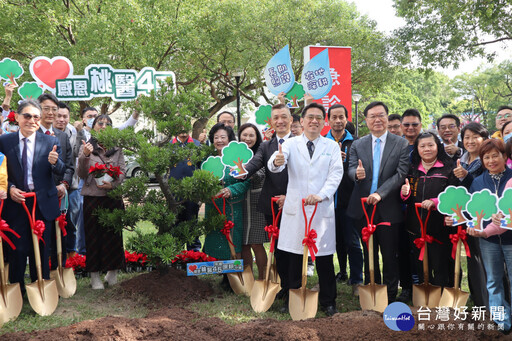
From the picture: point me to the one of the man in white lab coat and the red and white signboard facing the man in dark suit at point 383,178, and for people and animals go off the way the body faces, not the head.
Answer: the red and white signboard

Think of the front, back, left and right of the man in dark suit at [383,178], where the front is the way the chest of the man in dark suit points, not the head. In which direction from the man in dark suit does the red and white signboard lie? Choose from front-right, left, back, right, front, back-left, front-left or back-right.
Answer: back

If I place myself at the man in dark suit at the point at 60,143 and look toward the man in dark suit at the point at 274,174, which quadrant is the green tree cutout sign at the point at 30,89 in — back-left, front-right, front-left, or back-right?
back-left

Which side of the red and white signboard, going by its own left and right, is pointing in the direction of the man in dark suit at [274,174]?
front

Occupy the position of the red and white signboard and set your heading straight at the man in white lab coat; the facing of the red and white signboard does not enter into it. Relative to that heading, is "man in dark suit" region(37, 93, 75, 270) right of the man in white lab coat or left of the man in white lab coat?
right

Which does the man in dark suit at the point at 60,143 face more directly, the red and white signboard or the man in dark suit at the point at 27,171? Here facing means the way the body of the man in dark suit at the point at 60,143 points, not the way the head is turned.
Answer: the man in dark suit

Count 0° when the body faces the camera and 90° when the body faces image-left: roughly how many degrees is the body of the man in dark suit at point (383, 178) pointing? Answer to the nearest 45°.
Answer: approximately 0°

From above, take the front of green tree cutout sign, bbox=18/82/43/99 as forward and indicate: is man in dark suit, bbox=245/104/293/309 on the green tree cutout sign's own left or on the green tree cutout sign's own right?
on the green tree cutout sign's own left

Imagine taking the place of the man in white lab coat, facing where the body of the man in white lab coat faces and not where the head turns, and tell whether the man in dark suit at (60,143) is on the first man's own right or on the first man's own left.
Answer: on the first man's own right

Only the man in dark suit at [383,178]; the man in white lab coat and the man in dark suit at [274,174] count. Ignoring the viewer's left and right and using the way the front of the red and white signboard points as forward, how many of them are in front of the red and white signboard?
3
